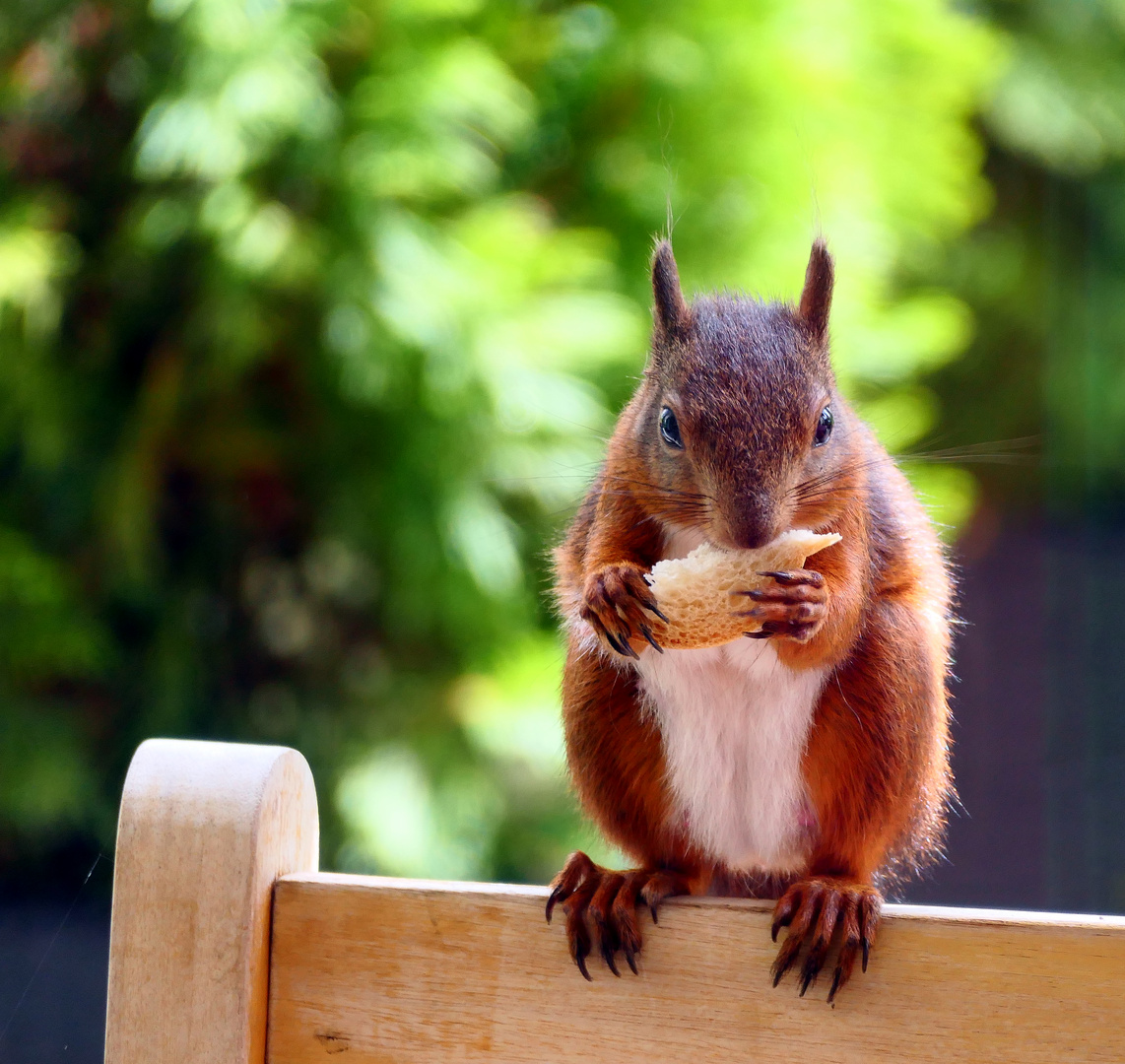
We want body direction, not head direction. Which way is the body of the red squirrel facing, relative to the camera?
toward the camera
